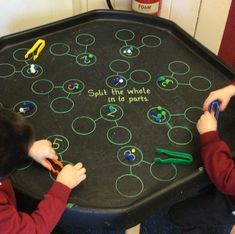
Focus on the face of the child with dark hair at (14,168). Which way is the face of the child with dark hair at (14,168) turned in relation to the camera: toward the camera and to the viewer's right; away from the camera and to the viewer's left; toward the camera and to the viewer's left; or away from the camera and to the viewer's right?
away from the camera and to the viewer's right

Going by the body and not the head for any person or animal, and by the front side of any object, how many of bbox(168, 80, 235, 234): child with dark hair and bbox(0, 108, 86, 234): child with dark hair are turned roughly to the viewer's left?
1

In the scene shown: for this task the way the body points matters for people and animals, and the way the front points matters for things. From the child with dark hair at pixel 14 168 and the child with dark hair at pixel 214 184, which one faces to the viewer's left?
the child with dark hair at pixel 214 184

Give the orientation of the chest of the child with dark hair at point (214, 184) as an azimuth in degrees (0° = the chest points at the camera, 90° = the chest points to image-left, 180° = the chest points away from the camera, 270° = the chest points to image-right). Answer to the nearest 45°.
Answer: approximately 90°

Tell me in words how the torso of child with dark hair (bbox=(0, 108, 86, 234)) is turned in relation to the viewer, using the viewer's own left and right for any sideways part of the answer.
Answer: facing away from the viewer and to the right of the viewer
